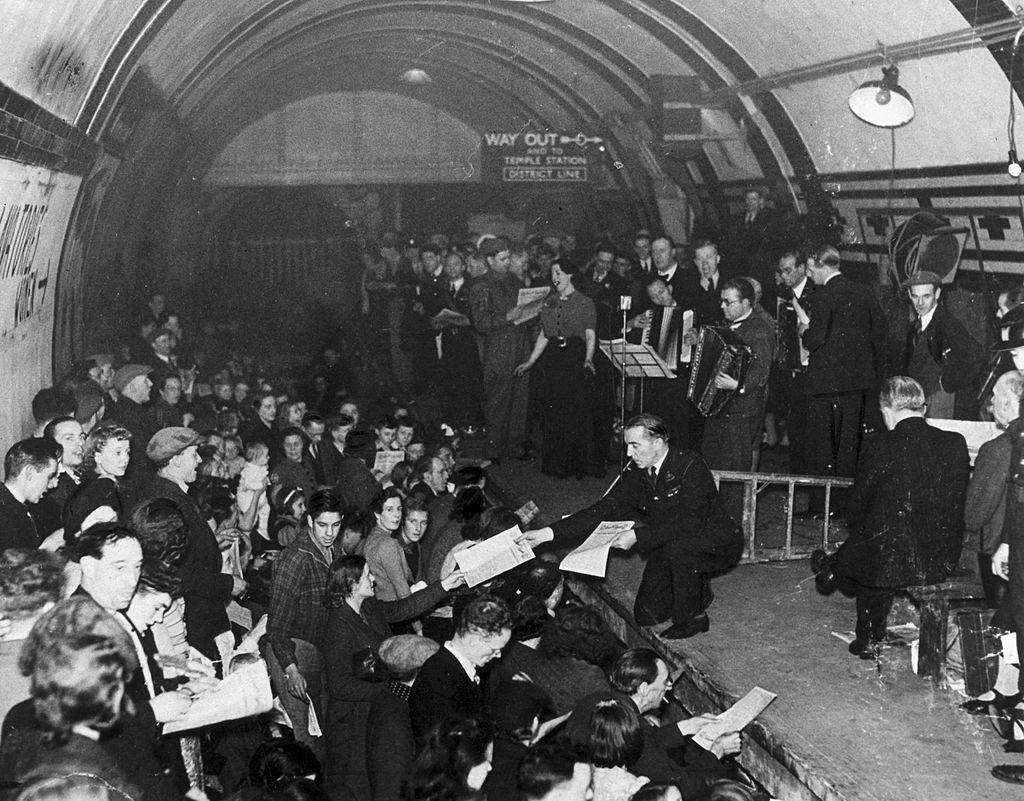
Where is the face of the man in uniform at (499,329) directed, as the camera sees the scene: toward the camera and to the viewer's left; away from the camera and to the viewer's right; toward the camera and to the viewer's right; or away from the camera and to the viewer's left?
toward the camera and to the viewer's right

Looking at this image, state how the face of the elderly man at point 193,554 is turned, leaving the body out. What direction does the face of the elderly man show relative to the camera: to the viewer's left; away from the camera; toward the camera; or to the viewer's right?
to the viewer's right

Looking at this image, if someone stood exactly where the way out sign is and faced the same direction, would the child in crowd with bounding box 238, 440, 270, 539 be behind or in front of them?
in front

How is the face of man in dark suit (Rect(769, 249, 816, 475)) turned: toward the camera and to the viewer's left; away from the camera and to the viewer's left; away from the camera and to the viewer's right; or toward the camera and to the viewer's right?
toward the camera and to the viewer's left

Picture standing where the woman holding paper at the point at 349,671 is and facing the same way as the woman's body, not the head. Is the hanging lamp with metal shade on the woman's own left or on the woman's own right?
on the woman's own left

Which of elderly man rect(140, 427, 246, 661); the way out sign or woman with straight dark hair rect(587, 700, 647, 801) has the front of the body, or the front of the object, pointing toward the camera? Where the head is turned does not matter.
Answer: the way out sign

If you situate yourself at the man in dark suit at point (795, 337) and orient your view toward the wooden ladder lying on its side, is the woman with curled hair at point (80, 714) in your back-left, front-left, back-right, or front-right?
front-right

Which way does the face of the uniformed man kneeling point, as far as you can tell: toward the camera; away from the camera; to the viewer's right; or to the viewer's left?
to the viewer's left

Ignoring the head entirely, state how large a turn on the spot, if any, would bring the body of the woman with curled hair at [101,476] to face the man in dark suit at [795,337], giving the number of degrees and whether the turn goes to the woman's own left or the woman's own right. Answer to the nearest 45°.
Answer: approximately 45° to the woman's own left

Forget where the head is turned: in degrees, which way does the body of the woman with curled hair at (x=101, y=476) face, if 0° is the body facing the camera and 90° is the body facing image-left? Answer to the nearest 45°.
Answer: approximately 315°

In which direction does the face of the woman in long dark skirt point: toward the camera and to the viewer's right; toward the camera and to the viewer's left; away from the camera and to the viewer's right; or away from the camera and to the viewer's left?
toward the camera and to the viewer's left

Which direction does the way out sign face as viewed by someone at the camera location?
facing the viewer

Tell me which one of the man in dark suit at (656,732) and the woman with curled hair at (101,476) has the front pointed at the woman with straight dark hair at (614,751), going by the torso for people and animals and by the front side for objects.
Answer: the woman with curled hair at (101,476)

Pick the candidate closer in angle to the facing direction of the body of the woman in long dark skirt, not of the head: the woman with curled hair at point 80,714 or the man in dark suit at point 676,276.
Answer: the woman with curled hair

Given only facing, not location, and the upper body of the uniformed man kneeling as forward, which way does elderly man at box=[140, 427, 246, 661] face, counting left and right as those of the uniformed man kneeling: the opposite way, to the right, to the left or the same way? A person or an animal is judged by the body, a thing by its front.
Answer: the opposite way
